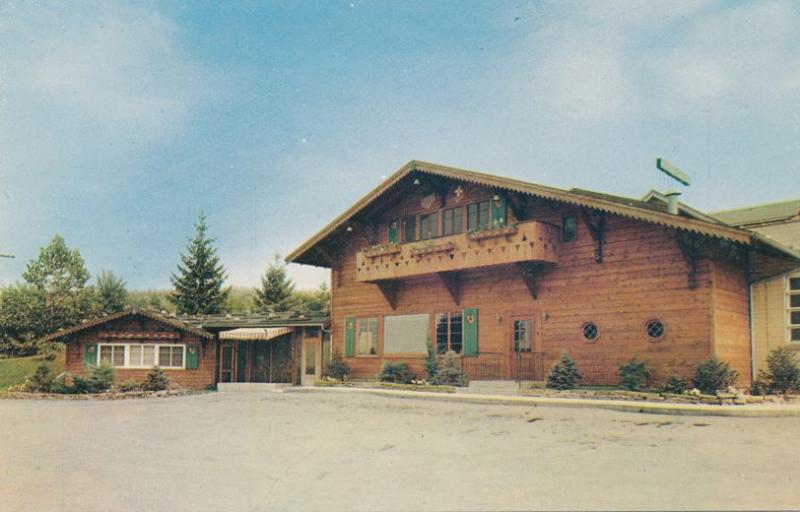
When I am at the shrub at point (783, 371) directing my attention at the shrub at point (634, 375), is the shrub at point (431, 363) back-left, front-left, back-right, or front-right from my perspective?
front-right

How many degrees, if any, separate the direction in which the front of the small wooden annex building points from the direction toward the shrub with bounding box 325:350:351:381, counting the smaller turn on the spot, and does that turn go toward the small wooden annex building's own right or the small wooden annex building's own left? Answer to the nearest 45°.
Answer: approximately 45° to the small wooden annex building's own left

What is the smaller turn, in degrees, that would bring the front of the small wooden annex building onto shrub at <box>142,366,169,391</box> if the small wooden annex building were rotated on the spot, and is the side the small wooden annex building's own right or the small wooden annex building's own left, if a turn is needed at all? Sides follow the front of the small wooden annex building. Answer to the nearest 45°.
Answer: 0° — it already faces it

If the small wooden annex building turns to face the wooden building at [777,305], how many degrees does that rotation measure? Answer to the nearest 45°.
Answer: approximately 45° to its left

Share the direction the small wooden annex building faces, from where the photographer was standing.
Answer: facing the viewer

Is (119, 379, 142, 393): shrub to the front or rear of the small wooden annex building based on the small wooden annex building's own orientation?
to the front
